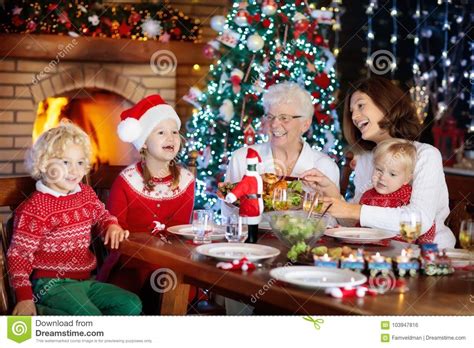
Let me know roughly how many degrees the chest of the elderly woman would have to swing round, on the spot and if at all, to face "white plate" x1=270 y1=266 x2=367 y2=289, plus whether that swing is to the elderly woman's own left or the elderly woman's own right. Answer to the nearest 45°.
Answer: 0° — they already face it

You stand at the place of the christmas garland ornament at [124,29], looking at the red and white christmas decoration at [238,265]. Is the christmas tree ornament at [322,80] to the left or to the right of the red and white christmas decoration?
left

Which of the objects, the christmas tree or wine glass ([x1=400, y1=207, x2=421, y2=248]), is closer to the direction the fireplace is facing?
the wine glass

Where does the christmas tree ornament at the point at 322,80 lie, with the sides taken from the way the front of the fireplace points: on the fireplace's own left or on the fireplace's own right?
on the fireplace's own left

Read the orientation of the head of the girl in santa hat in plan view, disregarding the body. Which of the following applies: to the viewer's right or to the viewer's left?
to the viewer's right

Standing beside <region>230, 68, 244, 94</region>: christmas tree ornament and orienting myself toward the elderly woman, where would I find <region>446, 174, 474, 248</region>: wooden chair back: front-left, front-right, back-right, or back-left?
front-left

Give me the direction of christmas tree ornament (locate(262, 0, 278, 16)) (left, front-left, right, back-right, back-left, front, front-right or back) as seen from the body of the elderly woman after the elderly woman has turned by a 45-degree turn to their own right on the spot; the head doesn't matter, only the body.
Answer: back-right

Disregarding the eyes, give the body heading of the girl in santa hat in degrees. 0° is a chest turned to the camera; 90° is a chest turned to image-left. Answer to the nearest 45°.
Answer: approximately 315°

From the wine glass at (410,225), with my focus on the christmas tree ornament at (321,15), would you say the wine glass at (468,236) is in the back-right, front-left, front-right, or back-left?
back-right

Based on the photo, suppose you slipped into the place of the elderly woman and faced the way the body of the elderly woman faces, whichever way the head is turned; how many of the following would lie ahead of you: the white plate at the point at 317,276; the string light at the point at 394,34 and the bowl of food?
2

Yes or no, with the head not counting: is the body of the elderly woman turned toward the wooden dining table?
yes

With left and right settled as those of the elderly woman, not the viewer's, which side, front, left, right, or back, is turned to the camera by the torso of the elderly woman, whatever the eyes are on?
front

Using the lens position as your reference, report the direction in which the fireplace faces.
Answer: facing the viewer

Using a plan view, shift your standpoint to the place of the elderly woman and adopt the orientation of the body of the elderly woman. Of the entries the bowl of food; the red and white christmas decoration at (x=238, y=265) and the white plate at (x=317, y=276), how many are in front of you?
3

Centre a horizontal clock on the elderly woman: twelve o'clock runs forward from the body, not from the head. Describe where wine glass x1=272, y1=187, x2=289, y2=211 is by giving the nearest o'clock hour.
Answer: The wine glass is roughly at 12 o'clock from the elderly woman.

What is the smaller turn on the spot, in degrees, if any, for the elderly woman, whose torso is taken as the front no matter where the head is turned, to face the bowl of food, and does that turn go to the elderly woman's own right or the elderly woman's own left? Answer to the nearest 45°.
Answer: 0° — they already face it
